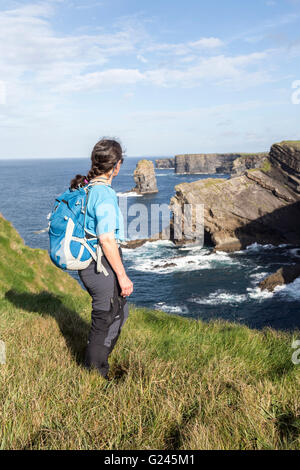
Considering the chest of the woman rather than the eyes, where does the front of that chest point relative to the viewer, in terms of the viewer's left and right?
facing away from the viewer and to the right of the viewer

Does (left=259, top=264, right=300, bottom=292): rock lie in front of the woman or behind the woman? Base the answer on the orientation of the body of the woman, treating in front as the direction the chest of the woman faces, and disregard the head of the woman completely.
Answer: in front
